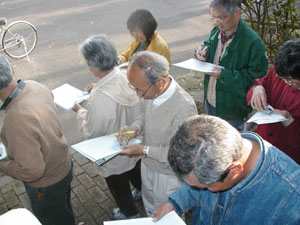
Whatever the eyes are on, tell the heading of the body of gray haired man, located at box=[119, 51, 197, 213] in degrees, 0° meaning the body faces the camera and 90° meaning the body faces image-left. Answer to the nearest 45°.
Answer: approximately 45°
